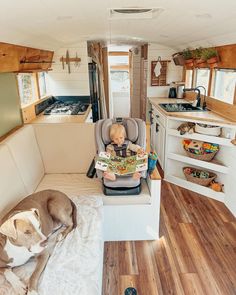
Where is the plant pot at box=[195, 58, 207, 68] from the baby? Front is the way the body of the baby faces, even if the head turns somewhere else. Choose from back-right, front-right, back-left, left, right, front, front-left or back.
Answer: back-left

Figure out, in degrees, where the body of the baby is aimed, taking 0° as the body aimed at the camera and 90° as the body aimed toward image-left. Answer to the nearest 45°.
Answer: approximately 0°

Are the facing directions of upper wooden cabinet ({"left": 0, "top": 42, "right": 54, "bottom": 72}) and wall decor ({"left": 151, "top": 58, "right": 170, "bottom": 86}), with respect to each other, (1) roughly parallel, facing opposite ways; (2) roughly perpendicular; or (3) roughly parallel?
roughly perpendicular

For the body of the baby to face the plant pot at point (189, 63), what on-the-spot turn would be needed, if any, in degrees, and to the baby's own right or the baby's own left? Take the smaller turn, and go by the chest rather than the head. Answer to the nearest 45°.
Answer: approximately 135° to the baby's own left

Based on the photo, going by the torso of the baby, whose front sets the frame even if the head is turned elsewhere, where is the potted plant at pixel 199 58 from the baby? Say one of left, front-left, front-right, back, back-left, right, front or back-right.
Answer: back-left

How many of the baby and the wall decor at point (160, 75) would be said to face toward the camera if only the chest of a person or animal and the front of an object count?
2

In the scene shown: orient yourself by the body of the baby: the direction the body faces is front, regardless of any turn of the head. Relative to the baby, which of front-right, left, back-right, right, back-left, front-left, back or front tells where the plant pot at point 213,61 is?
back-left

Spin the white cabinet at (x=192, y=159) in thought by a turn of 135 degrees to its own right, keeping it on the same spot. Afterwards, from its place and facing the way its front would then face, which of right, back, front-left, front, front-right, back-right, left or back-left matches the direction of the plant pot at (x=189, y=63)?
front

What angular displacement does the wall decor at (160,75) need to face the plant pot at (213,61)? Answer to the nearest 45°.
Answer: approximately 45° to its left
